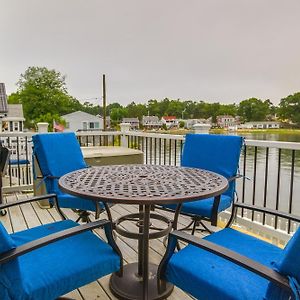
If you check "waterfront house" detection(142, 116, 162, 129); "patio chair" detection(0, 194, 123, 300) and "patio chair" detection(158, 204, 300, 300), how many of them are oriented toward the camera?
1

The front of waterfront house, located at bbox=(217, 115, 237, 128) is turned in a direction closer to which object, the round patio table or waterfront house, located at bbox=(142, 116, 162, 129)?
the round patio table

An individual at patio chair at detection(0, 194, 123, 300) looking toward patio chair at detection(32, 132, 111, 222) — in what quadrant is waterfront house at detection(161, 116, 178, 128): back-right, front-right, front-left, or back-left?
front-right

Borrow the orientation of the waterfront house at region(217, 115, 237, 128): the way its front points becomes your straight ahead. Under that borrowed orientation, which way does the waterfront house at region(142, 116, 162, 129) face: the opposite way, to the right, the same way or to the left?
the same way

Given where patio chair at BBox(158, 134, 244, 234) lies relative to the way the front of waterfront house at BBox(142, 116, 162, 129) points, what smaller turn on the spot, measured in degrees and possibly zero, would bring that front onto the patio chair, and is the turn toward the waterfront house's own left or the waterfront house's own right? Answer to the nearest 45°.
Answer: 0° — it already faces it

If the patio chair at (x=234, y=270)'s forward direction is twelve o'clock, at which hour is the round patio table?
The round patio table is roughly at 12 o'clock from the patio chair.

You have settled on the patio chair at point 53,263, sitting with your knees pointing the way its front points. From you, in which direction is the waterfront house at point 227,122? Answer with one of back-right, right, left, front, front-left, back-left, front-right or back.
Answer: front

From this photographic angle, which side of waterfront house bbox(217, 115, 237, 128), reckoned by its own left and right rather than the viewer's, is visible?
front

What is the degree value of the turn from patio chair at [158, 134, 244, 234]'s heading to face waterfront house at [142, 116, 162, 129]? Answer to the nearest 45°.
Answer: approximately 135° to its right

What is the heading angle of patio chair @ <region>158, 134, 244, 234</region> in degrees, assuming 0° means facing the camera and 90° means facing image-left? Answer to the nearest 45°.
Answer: approximately 45°

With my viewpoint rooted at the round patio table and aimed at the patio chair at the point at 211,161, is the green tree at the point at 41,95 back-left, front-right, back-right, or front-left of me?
front-left

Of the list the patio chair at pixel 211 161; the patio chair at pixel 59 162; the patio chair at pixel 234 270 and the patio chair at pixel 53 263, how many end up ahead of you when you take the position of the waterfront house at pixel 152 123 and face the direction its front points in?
4

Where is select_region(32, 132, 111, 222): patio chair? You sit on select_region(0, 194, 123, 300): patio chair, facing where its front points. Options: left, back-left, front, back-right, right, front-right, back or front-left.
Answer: front-left

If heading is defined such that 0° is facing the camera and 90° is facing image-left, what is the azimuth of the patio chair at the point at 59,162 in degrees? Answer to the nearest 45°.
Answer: approximately 315°

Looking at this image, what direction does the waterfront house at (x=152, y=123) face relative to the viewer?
toward the camera

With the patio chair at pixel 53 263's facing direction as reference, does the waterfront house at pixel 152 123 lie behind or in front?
in front

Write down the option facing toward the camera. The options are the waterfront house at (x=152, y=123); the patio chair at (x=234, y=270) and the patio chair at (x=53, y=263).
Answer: the waterfront house

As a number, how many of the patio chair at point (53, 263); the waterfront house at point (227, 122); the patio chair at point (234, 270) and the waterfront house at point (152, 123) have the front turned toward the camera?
2

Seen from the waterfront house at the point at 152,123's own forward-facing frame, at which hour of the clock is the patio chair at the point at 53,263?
The patio chair is roughly at 12 o'clock from the waterfront house.

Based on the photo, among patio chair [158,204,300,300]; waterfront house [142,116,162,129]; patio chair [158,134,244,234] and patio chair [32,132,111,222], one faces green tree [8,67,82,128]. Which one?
patio chair [158,204,300,300]
